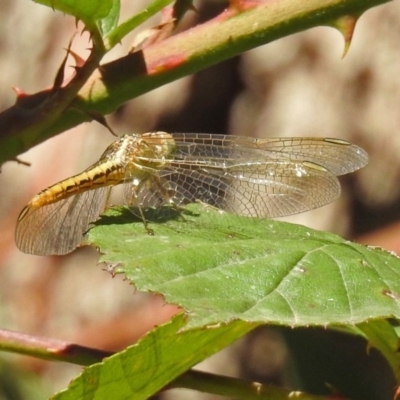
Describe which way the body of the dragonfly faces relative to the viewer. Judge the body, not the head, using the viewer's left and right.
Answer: facing away from the viewer and to the right of the viewer
